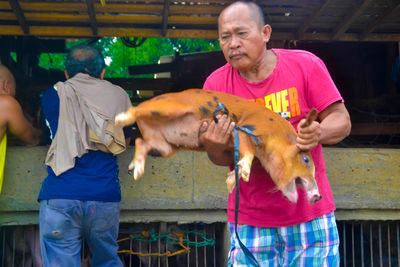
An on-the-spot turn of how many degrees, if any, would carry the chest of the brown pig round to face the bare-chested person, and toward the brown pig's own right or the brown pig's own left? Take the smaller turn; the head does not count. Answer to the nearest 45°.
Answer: approximately 135° to the brown pig's own left

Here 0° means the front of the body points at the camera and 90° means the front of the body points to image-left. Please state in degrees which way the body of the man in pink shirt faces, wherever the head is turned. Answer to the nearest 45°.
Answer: approximately 45°

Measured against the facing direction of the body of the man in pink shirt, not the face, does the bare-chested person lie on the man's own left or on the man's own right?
on the man's own right

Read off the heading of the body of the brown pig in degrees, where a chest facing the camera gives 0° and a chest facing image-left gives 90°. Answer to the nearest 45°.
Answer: approximately 270°
